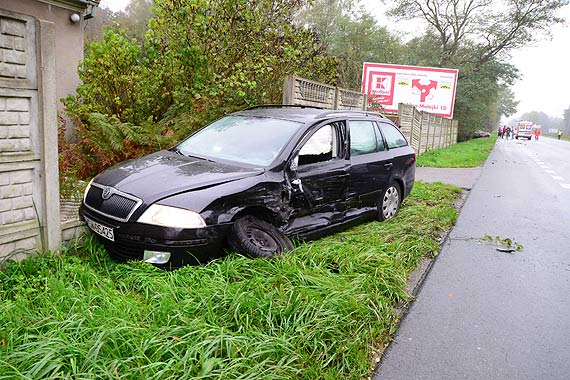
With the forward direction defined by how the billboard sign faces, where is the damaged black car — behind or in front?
in front

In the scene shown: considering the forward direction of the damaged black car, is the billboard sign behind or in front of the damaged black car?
behind

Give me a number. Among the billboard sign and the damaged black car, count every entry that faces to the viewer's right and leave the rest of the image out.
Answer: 0

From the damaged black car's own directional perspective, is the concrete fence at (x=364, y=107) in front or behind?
behind

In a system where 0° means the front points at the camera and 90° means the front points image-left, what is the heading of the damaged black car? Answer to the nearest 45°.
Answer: approximately 45°

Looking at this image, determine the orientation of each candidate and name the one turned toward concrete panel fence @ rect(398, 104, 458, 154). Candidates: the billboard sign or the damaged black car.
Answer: the billboard sign

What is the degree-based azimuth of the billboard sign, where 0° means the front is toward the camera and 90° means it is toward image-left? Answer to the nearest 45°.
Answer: approximately 0°

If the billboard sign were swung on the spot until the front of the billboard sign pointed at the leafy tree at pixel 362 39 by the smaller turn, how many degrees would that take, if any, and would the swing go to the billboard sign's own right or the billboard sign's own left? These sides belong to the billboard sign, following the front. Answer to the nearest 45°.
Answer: approximately 135° to the billboard sign's own right

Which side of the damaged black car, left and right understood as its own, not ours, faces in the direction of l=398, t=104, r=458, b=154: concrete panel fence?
back

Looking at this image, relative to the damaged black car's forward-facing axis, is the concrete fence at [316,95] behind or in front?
behind
